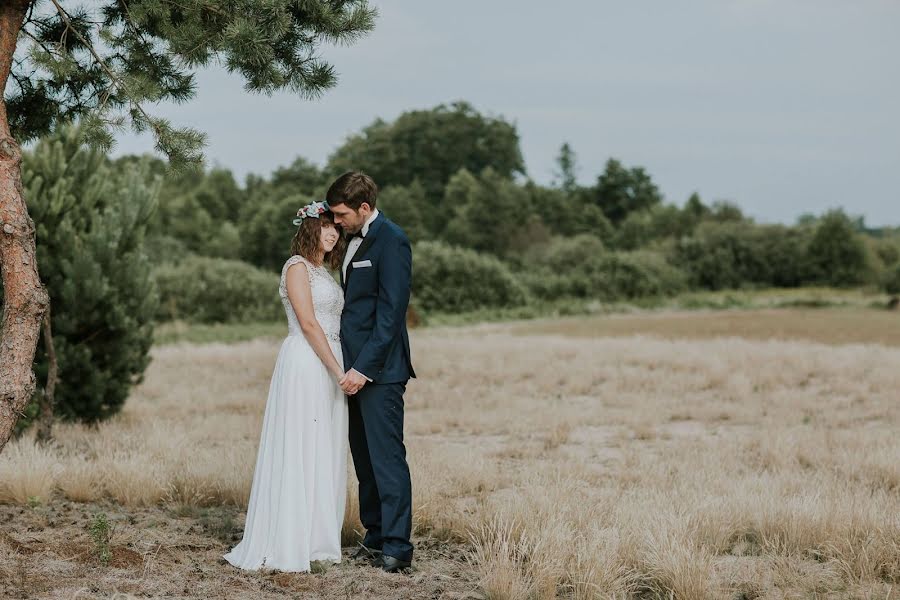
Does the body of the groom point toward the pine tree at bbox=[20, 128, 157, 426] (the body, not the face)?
no

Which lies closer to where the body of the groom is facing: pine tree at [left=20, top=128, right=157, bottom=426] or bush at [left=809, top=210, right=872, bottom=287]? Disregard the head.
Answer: the pine tree

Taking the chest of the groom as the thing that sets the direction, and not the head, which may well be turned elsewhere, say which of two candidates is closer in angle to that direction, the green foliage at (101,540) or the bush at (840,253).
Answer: the green foliage

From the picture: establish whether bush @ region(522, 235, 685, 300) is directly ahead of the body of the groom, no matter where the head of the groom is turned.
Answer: no

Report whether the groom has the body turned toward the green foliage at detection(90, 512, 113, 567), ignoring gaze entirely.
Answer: yes

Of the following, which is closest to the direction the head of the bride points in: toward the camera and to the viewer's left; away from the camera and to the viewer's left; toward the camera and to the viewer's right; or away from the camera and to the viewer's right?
toward the camera and to the viewer's right

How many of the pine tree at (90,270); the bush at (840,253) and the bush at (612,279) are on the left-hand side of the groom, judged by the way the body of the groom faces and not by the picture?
0

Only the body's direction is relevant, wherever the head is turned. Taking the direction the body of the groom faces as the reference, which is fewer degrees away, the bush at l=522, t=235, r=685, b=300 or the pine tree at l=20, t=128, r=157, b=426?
the pine tree

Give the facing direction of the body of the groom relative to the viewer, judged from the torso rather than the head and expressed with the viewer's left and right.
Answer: facing to the left of the viewer
